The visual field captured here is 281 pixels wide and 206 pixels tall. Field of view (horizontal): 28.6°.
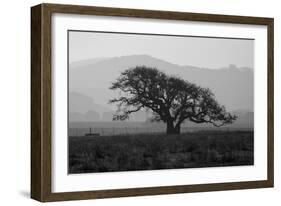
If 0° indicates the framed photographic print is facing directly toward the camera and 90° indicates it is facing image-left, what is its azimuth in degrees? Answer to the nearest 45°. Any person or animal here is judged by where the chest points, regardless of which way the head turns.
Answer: approximately 315°
